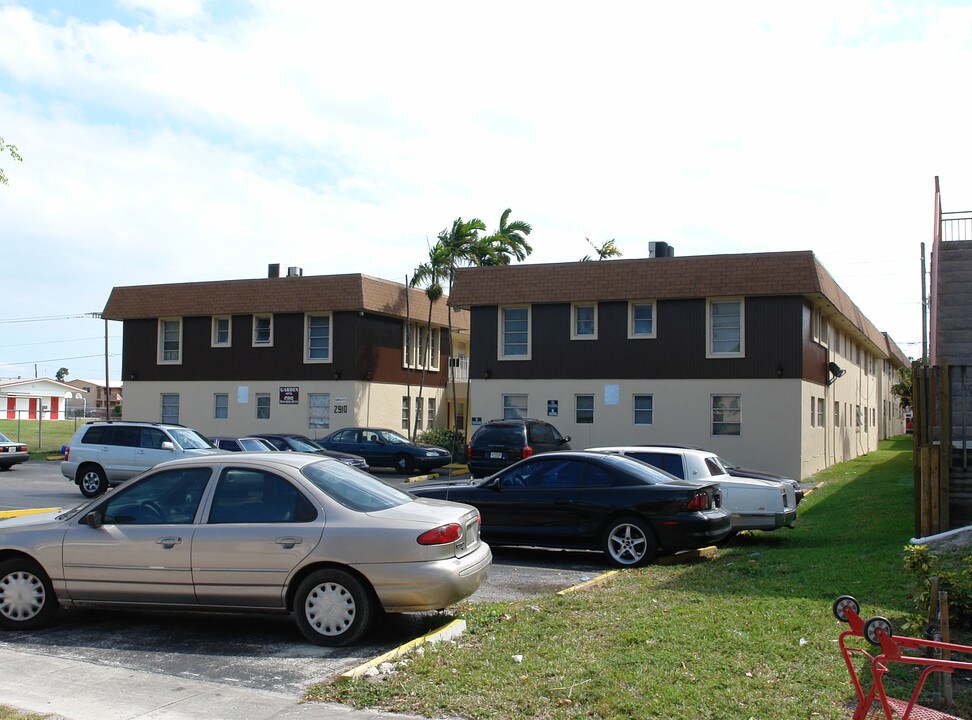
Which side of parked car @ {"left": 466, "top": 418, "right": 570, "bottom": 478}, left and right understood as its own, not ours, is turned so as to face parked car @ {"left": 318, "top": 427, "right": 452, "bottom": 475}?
left

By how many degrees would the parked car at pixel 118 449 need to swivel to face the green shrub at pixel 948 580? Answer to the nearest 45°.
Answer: approximately 45° to its right

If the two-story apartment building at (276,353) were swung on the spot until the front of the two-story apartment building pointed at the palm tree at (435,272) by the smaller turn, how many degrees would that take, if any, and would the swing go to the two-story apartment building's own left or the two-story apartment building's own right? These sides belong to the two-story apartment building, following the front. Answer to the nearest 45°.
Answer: approximately 90° to the two-story apartment building's own left

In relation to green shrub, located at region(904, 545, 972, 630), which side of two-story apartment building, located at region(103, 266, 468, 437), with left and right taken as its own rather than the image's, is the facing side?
front

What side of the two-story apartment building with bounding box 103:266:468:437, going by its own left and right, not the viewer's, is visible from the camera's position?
front

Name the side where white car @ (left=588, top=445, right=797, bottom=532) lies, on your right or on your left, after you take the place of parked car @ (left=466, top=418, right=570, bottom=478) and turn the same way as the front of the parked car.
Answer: on your right

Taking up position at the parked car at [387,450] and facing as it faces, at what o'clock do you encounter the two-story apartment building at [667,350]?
The two-story apartment building is roughly at 11 o'clock from the parked car.

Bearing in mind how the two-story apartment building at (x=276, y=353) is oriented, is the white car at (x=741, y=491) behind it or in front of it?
in front

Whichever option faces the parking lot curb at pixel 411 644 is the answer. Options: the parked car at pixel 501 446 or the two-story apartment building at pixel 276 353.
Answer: the two-story apartment building

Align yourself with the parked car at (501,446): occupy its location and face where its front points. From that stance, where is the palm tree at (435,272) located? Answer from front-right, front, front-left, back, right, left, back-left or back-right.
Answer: front-left

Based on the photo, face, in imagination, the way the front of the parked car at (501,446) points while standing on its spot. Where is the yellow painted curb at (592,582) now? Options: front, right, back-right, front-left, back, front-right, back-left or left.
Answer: back-right

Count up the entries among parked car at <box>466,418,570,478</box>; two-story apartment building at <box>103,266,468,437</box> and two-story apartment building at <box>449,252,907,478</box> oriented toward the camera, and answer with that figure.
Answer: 2

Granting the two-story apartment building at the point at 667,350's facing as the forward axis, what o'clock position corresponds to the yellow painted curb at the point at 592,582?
The yellow painted curb is roughly at 12 o'clock from the two-story apartment building.
